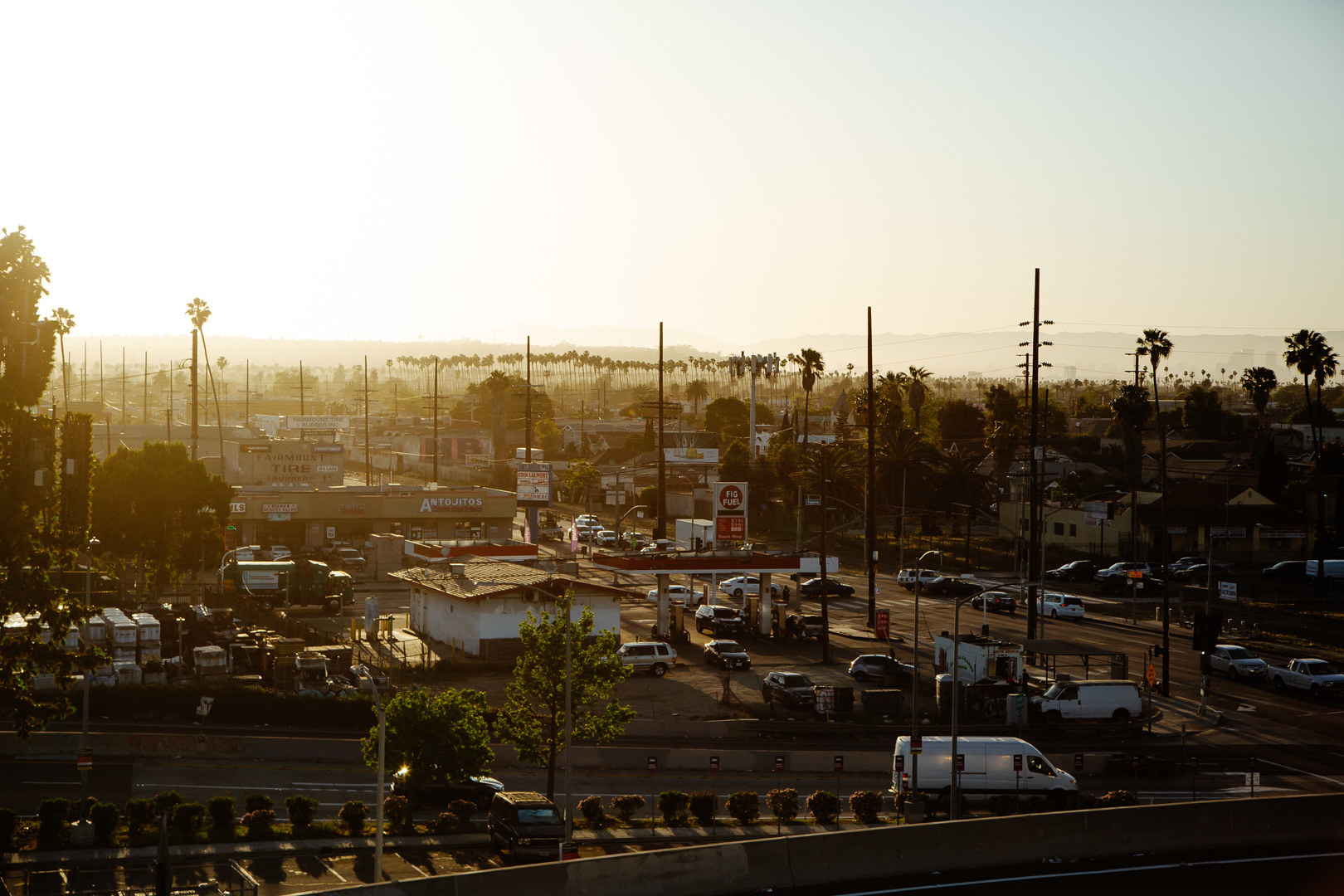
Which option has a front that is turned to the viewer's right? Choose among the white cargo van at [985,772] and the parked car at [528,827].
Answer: the white cargo van

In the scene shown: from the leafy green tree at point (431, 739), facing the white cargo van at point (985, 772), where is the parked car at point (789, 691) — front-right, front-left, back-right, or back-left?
front-left

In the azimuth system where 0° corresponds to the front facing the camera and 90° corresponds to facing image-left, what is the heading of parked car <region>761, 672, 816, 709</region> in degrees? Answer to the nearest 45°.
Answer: approximately 315°

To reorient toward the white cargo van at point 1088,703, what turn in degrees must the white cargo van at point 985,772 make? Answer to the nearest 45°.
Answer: approximately 90° to its left

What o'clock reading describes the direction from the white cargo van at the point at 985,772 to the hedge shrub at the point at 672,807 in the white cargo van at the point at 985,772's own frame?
The hedge shrub is roughly at 5 o'clock from the white cargo van.

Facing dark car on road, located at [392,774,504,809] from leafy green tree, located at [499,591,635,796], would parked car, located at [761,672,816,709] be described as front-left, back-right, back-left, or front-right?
back-right

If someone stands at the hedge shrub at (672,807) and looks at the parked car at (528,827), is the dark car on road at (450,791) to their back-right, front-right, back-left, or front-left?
front-right

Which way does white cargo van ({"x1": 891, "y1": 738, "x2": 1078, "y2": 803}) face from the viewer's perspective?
to the viewer's right

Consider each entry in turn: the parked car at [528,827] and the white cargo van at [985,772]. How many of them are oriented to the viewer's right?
1
